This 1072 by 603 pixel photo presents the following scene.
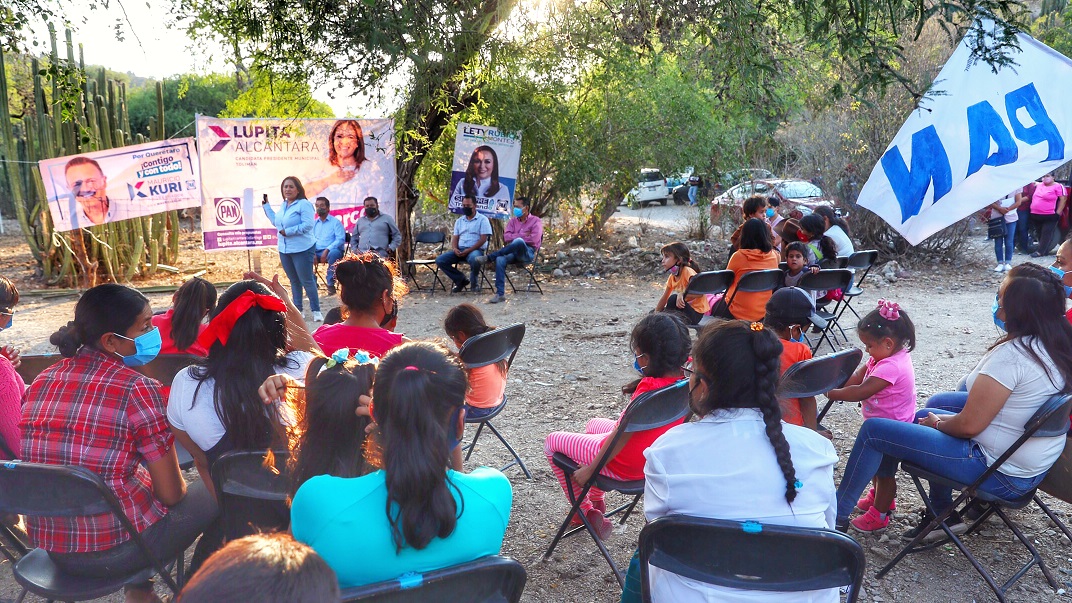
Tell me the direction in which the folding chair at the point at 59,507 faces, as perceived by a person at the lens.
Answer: facing away from the viewer and to the right of the viewer

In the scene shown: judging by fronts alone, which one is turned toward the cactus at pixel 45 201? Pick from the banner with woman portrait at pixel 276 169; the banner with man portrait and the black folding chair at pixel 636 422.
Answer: the black folding chair

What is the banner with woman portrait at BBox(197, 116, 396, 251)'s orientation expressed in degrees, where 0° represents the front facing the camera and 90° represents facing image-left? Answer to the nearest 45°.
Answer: approximately 0°

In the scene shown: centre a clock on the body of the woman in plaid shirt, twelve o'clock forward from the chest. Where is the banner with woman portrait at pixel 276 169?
The banner with woman portrait is roughly at 11 o'clock from the woman in plaid shirt.

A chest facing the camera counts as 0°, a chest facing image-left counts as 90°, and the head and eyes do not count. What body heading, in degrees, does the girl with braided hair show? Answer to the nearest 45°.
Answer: approximately 180°

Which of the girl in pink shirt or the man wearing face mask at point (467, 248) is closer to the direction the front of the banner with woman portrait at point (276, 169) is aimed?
the girl in pink shirt

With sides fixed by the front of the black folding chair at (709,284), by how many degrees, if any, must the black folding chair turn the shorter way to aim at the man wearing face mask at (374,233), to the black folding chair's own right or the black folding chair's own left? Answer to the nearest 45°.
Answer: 0° — it already faces them

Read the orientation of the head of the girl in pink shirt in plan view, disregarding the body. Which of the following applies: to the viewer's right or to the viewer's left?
to the viewer's left

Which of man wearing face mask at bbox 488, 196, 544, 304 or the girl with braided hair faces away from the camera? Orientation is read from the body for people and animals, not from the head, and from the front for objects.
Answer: the girl with braided hair

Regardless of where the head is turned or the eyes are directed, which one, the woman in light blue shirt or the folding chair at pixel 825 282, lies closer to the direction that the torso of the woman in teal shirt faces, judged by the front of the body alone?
the woman in light blue shirt

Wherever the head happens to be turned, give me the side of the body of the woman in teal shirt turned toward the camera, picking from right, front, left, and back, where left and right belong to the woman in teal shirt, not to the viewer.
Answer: back

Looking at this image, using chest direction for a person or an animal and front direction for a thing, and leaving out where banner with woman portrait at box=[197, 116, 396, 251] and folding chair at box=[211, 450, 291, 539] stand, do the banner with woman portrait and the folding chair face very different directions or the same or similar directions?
very different directions

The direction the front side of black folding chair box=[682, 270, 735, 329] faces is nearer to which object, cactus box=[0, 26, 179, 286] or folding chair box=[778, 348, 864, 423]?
the cactus
